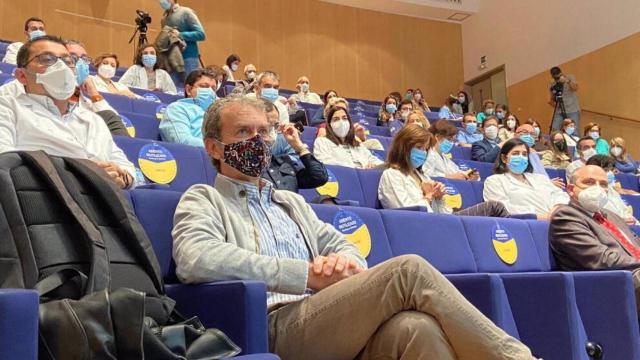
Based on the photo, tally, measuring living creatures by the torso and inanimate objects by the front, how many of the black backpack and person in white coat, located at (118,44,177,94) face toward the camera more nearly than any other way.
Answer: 1

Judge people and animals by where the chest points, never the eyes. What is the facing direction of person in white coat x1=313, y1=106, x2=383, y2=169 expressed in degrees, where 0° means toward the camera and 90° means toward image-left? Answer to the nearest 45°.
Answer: approximately 315°

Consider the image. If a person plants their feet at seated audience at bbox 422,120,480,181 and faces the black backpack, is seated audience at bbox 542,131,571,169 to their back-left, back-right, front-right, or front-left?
back-left

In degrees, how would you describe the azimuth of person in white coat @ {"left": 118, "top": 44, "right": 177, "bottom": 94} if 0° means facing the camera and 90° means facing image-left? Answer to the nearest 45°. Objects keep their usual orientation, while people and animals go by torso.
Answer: approximately 0°

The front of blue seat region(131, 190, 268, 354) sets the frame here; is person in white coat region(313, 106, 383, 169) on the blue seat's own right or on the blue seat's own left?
on the blue seat's own left

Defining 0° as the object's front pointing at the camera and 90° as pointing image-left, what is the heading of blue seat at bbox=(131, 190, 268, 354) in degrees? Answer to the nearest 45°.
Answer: approximately 315°

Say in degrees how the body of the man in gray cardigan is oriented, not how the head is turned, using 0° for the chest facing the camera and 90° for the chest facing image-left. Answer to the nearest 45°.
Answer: approximately 315°

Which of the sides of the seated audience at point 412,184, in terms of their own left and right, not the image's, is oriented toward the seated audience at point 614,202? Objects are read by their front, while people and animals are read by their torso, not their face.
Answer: left
